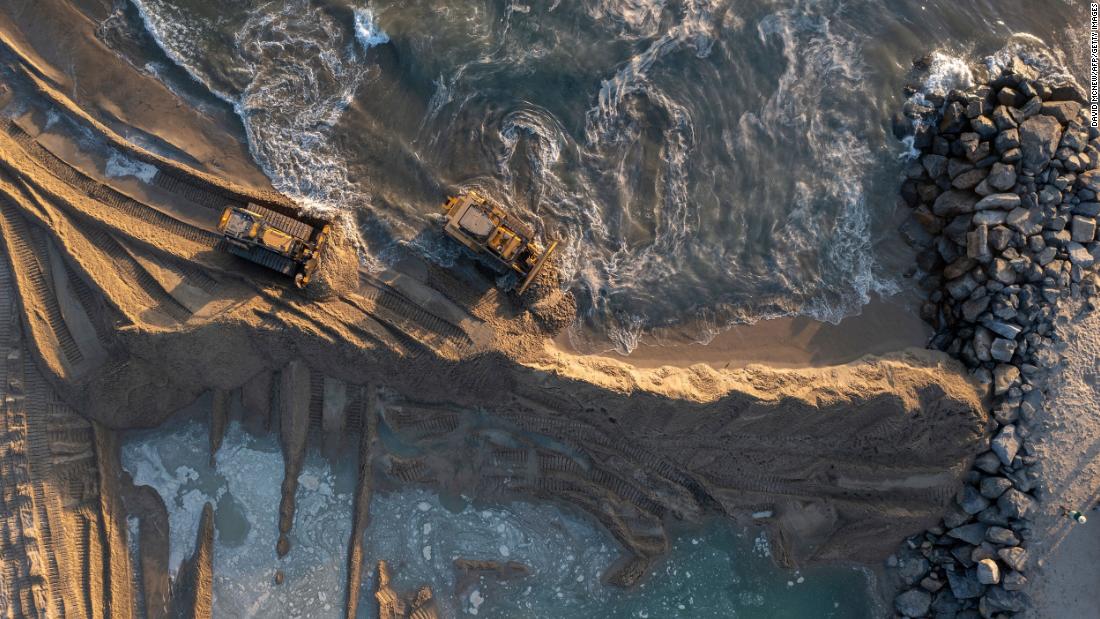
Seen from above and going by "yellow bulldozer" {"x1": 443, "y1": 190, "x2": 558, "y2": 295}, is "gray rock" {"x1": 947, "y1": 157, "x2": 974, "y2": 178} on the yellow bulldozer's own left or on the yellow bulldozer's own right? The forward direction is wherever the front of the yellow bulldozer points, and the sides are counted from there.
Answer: on the yellow bulldozer's own left

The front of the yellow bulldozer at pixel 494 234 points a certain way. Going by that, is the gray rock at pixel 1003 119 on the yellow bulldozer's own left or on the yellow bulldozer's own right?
on the yellow bulldozer's own left

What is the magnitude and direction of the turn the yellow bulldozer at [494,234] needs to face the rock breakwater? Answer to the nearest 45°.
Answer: approximately 45° to its left

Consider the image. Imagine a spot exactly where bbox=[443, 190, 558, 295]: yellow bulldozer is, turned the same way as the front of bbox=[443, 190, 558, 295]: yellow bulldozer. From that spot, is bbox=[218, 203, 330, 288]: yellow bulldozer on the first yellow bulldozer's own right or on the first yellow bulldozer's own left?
on the first yellow bulldozer's own right

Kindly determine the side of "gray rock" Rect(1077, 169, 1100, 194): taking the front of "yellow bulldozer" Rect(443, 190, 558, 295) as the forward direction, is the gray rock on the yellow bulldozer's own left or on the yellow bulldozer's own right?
on the yellow bulldozer's own left

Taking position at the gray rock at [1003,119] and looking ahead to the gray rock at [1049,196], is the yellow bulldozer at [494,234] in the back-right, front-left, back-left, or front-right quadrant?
back-right

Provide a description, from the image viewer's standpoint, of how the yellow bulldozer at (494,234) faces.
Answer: facing the viewer and to the right of the viewer

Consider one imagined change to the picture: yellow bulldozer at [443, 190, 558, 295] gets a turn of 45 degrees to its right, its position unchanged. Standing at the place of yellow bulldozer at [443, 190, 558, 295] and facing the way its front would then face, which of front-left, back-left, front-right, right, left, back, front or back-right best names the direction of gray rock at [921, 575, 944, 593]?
left

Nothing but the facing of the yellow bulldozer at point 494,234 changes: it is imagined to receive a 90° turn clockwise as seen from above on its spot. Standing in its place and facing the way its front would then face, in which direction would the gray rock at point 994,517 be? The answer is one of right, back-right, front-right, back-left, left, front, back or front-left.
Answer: back-left
